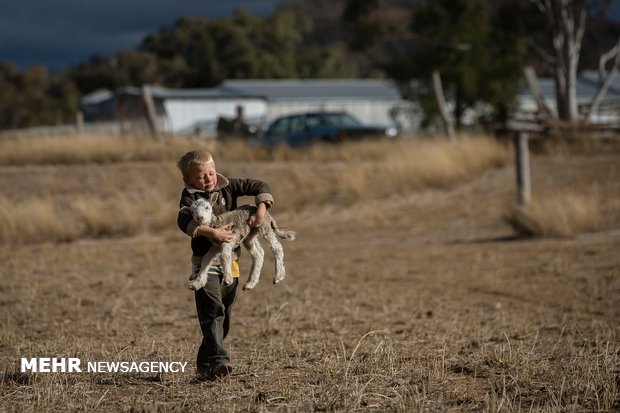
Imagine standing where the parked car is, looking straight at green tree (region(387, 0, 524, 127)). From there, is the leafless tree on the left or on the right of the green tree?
right

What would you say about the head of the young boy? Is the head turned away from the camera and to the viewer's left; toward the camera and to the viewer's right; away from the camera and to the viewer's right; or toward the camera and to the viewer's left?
toward the camera and to the viewer's right

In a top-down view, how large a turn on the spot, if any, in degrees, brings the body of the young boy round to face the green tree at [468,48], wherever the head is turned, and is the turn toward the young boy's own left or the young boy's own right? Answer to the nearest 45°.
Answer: approximately 135° to the young boy's own left

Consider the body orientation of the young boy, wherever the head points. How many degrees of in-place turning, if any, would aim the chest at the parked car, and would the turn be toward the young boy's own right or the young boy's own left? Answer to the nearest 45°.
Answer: approximately 135° to the young boy's own left

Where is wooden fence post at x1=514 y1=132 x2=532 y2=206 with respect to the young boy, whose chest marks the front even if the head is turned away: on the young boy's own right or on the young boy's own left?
on the young boy's own left

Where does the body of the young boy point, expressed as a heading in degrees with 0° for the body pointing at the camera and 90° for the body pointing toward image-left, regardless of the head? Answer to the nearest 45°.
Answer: approximately 315°
